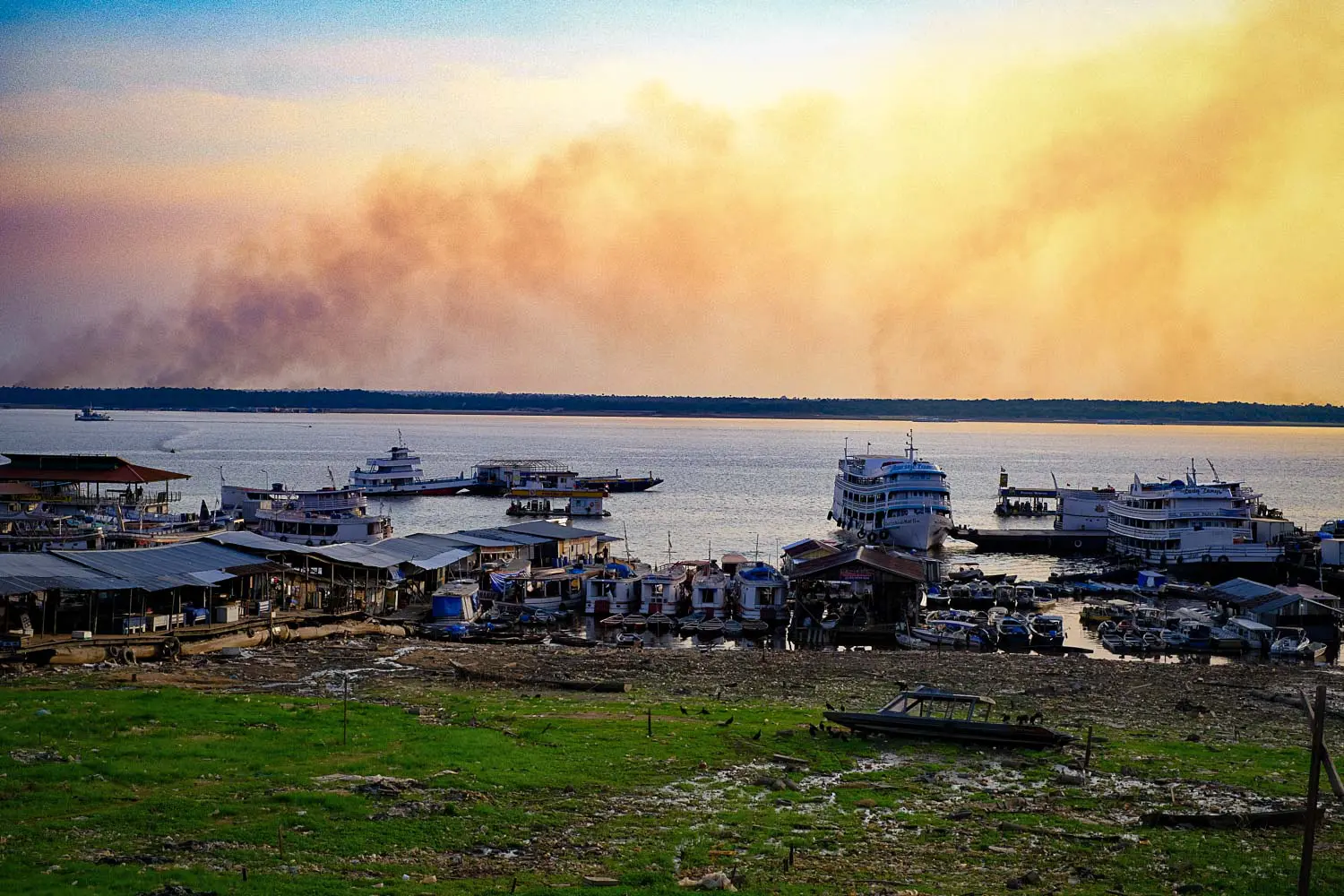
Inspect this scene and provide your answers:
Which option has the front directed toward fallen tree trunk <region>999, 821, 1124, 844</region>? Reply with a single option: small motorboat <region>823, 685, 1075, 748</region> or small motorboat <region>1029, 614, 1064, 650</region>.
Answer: small motorboat <region>1029, 614, 1064, 650</region>

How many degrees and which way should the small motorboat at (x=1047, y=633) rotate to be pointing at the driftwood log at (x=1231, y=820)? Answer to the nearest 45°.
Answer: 0° — it already faces it

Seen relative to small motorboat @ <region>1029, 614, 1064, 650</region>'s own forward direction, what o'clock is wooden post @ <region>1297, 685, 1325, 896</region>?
The wooden post is roughly at 12 o'clock from the small motorboat.

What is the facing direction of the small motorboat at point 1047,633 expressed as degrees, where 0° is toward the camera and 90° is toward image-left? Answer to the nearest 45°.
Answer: approximately 0°

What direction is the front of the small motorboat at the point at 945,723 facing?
to the viewer's left

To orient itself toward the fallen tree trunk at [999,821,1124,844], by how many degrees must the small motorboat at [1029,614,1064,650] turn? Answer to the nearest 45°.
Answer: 0° — it already faces it

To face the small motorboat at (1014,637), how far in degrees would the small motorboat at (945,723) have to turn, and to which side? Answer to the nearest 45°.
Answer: approximately 90° to its right

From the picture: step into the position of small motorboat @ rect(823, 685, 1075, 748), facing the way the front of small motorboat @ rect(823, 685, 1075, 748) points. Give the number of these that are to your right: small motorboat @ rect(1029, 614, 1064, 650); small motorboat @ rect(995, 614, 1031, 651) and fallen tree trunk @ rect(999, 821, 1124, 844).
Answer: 2
